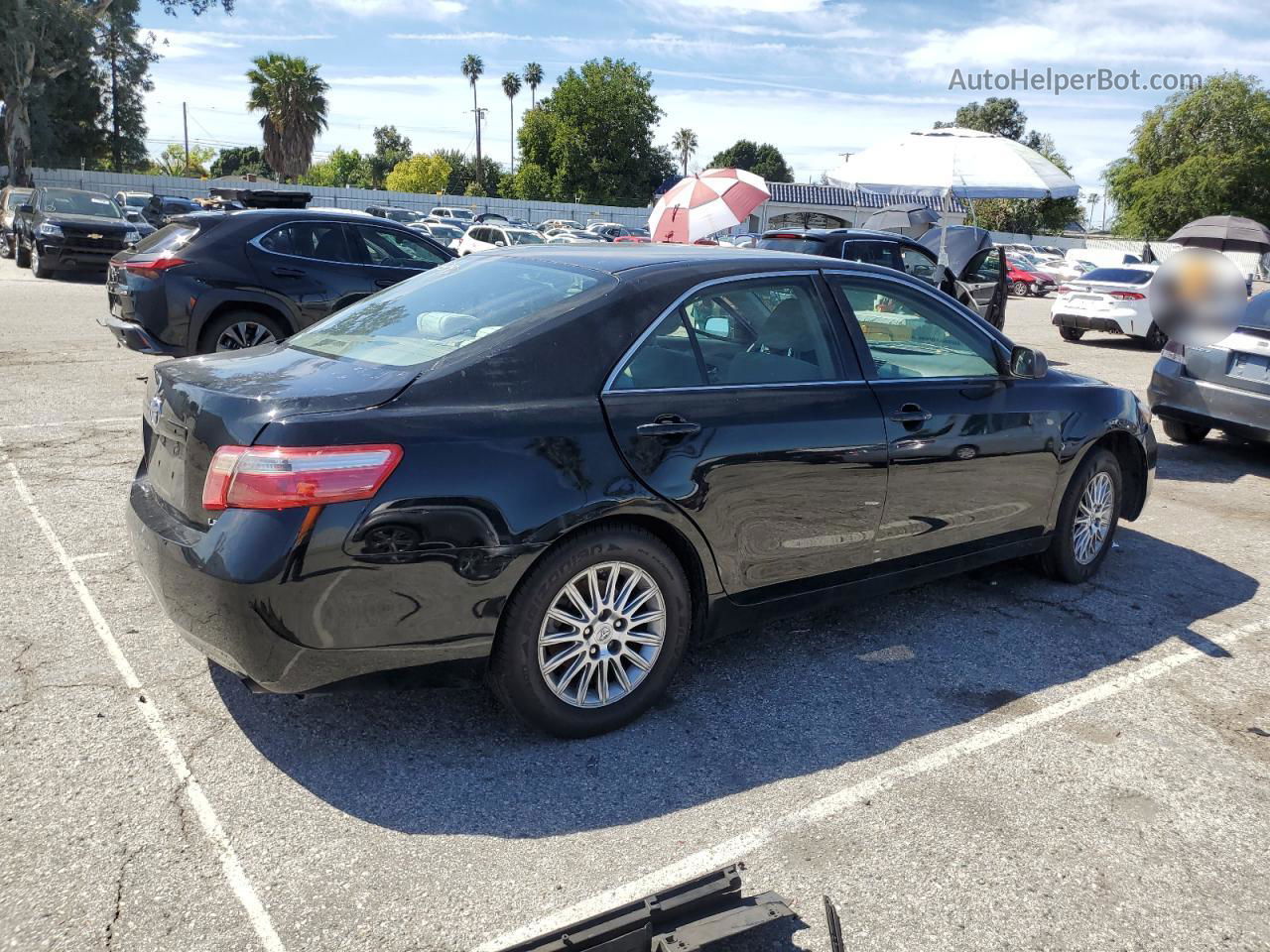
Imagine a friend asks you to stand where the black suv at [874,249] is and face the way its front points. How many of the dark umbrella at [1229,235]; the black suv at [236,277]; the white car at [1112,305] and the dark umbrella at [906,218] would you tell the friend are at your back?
1

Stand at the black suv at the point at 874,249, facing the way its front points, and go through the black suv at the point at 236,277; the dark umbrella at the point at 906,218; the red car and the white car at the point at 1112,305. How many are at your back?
1

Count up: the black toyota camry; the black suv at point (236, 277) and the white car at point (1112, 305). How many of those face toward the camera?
0

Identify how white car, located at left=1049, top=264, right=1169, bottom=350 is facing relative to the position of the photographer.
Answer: facing away from the viewer and to the right of the viewer

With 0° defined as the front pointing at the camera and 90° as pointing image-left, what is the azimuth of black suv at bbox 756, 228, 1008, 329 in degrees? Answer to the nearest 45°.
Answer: approximately 225°

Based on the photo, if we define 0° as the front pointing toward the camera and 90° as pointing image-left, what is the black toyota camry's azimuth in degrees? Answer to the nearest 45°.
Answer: approximately 225°

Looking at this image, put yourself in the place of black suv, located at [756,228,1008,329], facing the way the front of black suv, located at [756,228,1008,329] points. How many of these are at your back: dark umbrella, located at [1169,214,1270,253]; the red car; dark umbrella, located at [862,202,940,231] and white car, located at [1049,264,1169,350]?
0

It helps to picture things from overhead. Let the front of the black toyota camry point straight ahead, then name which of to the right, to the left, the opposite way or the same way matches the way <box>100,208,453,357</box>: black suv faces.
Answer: the same way

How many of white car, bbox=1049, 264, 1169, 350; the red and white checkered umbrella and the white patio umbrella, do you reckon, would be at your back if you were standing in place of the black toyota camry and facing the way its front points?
0

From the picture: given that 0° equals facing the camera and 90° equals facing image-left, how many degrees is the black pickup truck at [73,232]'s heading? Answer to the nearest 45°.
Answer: approximately 315°

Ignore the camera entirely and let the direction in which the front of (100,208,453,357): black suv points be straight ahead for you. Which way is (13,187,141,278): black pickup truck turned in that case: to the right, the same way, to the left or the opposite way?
to the right

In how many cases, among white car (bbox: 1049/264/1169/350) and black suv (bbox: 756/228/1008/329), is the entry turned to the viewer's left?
0

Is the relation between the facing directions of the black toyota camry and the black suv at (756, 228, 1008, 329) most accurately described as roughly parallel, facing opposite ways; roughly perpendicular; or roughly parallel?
roughly parallel
